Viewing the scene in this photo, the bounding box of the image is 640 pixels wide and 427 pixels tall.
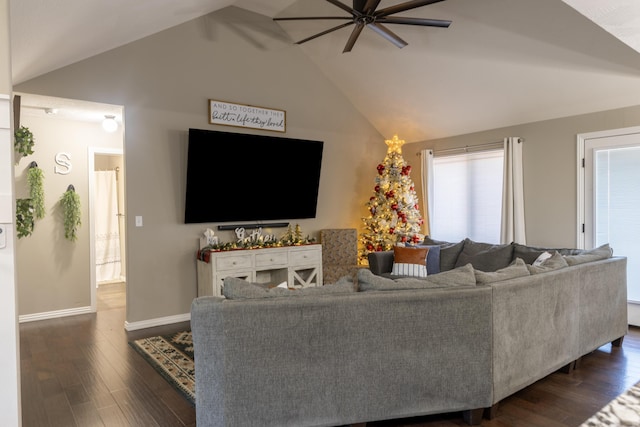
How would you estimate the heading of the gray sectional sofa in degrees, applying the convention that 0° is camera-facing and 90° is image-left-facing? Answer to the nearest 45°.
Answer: approximately 135°

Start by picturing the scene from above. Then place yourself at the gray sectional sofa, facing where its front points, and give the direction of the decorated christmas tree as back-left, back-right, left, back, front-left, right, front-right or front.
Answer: front-right

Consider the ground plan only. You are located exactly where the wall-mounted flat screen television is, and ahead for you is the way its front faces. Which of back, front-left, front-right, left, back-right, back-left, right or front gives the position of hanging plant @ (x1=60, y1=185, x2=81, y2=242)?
back-right

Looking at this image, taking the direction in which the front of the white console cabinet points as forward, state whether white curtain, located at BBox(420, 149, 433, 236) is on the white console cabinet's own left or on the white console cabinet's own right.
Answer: on the white console cabinet's own left

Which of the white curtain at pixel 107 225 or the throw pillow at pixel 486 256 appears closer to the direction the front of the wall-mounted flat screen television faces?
the throw pillow

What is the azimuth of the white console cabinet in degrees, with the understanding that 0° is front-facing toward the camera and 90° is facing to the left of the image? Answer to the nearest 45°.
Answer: approximately 315°

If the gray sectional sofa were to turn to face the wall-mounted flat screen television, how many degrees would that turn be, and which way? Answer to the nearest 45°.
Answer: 0° — it already faces it

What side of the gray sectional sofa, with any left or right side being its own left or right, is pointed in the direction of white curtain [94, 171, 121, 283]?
front

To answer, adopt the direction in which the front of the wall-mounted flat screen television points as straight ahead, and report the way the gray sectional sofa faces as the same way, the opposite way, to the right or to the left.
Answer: the opposite way

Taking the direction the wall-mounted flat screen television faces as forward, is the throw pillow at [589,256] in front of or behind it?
in front

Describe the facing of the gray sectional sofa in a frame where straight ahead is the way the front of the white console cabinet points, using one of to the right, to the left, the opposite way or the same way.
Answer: the opposite way

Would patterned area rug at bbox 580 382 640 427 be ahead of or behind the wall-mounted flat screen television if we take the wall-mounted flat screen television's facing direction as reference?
ahead

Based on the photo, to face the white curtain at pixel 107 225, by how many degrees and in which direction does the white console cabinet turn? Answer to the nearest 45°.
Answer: approximately 180°

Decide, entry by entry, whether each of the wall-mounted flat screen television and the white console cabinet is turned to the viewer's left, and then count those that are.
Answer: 0
